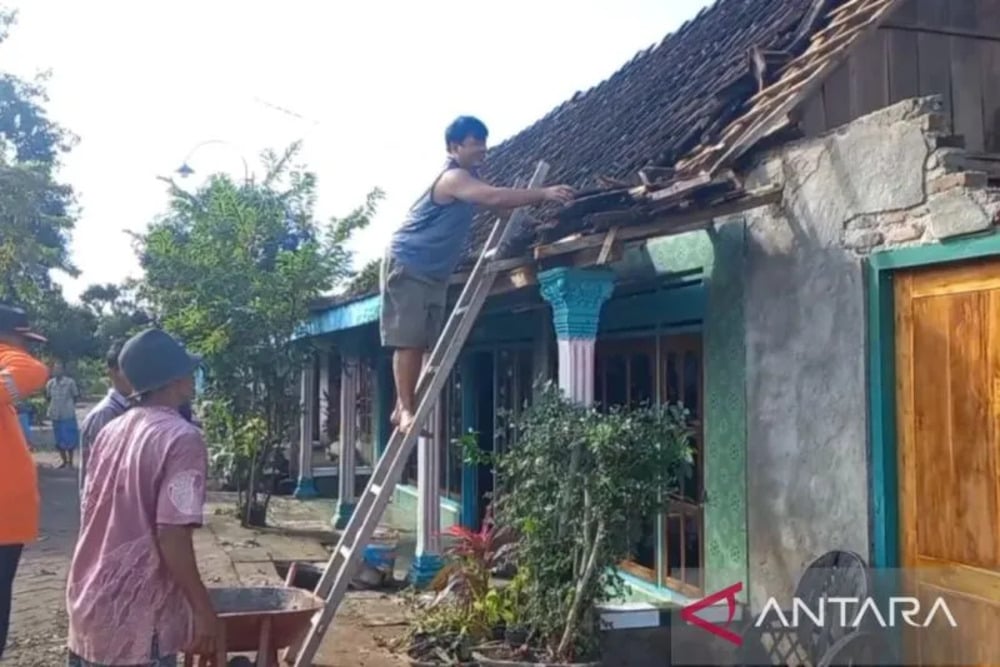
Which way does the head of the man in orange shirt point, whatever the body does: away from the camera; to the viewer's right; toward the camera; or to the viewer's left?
to the viewer's right

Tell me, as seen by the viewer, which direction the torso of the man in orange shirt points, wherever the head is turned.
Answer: to the viewer's right

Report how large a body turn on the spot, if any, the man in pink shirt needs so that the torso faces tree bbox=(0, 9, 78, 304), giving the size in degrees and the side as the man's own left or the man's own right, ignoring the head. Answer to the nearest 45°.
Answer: approximately 45° to the man's own left

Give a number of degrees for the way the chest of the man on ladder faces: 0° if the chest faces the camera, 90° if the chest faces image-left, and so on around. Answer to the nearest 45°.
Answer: approximately 270°

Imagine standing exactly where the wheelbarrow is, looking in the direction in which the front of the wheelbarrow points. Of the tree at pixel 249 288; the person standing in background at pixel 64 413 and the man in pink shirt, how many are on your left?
2

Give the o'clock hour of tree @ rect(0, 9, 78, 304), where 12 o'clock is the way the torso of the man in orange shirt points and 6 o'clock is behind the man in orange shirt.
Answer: The tree is roughly at 9 o'clock from the man in orange shirt.

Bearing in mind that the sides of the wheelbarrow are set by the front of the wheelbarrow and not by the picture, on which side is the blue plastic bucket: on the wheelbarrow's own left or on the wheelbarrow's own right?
on the wheelbarrow's own left

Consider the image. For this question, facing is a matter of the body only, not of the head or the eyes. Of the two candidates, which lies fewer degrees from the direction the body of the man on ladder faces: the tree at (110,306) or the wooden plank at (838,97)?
the wooden plank

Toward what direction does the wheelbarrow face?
to the viewer's right

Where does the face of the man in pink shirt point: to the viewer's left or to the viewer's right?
to the viewer's right

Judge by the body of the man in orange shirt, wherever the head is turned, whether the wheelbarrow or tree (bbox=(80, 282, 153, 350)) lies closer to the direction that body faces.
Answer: the wheelbarrow

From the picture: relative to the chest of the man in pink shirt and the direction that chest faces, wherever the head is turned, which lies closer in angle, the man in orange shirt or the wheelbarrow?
the wheelbarrow

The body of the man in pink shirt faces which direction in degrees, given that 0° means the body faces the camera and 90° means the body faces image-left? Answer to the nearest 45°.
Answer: approximately 225°
